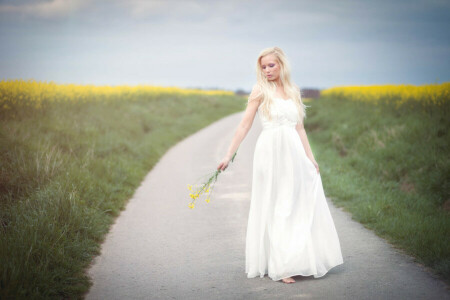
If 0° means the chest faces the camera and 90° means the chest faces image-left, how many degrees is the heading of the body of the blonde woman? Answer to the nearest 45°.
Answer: approximately 0°

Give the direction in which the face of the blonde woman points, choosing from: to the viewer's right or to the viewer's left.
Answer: to the viewer's left
